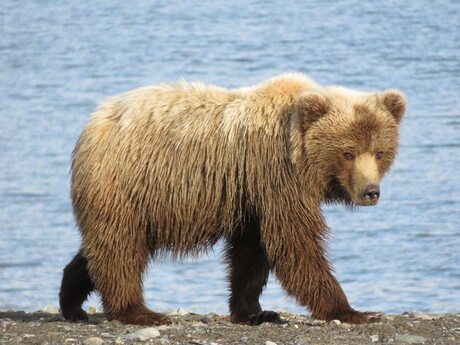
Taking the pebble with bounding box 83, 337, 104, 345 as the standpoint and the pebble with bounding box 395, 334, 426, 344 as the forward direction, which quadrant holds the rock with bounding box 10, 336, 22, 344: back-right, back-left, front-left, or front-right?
back-left

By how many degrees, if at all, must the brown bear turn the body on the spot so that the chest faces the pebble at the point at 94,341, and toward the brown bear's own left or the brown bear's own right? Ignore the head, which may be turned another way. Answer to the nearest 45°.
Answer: approximately 135° to the brown bear's own right

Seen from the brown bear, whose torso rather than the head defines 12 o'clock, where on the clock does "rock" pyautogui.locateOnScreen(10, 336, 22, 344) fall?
The rock is roughly at 5 o'clock from the brown bear.

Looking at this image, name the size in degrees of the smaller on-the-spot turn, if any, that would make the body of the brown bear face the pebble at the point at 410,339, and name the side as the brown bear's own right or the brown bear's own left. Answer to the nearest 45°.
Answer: approximately 45° to the brown bear's own right

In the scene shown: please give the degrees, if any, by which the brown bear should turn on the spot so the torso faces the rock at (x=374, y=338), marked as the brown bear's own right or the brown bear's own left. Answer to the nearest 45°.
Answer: approximately 45° to the brown bear's own right

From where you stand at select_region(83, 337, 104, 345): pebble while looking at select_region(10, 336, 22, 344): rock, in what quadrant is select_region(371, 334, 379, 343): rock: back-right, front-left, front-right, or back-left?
back-right

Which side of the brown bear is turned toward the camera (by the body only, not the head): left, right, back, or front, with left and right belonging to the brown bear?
right

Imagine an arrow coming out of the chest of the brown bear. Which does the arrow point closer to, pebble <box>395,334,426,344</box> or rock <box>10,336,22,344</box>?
the pebble
